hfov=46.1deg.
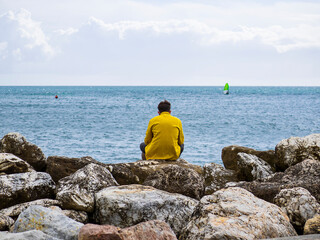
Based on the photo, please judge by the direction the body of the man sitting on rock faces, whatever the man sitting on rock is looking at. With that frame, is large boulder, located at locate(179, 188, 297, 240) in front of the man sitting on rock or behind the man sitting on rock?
behind

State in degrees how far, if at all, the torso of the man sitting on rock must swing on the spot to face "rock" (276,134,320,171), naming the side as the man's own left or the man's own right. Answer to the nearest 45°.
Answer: approximately 90° to the man's own right

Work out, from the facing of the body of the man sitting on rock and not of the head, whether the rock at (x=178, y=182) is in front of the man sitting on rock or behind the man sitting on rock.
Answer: behind

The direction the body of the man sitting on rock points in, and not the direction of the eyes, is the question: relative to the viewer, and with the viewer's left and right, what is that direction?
facing away from the viewer

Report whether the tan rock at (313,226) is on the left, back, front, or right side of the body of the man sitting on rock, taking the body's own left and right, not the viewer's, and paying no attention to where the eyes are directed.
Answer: back

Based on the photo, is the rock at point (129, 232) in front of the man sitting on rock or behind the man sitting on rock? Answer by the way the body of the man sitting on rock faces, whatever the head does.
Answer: behind

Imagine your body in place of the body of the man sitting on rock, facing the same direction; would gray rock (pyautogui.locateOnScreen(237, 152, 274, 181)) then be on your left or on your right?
on your right

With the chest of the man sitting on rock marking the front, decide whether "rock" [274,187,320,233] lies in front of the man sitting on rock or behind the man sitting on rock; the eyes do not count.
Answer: behind

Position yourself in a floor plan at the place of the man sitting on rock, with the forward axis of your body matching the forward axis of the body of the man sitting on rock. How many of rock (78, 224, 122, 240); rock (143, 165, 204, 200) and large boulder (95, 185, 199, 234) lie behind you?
3

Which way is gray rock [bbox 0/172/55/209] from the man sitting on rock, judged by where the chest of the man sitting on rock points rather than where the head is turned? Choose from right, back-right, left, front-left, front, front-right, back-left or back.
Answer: back-left

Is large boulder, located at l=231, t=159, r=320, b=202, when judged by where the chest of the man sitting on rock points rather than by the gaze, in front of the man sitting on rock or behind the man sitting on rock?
behind

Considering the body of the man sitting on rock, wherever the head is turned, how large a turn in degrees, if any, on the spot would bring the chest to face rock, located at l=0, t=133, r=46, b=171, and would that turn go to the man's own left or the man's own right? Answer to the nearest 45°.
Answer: approximately 90° to the man's own left
